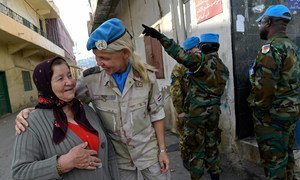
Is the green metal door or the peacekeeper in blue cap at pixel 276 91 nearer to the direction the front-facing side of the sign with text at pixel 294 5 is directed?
the peacekeeper in blue cap

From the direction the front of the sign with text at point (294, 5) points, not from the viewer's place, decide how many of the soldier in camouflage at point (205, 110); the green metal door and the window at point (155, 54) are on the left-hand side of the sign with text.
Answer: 0

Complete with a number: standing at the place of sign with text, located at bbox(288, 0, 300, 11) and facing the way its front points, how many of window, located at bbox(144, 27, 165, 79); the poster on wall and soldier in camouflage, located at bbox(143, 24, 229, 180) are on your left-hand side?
0

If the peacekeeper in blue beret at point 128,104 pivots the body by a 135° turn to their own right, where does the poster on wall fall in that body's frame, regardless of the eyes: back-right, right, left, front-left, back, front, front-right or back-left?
front-right

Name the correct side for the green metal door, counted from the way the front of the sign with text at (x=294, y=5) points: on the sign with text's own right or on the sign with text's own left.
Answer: on the sign with text's own right

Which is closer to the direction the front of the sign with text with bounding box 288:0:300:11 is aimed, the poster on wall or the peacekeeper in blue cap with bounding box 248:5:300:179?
the peacekeeper in blue cap

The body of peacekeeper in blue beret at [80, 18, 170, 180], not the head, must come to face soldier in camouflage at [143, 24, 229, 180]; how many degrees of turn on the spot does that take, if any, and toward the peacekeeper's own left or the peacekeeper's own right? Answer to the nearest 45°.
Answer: approximately 180°

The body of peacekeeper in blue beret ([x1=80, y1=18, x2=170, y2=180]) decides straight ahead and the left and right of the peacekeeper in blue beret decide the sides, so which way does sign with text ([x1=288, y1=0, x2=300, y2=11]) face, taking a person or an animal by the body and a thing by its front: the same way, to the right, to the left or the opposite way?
the same way

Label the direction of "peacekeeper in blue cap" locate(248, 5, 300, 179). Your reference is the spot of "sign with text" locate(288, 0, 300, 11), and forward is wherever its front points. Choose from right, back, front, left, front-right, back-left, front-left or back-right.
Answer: front

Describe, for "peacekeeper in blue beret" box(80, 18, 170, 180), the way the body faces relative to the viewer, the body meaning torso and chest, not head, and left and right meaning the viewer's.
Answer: facing the viewer and to the left of the viewer

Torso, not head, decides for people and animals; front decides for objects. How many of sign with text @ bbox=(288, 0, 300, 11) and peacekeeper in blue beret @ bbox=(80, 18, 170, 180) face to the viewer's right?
0

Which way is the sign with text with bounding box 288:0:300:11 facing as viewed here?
toward the camera
